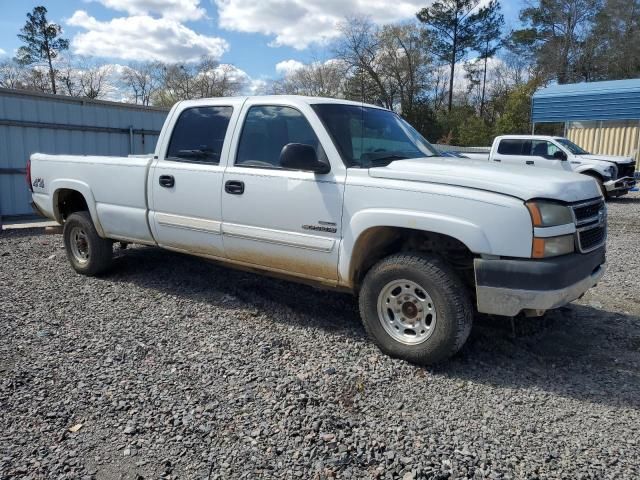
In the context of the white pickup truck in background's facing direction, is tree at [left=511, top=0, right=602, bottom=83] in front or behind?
behind

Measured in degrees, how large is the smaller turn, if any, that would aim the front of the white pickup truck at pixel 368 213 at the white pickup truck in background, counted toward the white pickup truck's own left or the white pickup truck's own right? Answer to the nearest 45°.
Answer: approximately 90° to the white pickup truck's own left

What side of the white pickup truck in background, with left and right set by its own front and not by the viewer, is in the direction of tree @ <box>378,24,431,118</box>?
left

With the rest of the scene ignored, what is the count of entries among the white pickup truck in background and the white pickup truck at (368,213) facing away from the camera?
0

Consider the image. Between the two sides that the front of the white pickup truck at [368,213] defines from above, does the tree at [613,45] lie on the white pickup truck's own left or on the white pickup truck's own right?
on the white pickup truck's own left

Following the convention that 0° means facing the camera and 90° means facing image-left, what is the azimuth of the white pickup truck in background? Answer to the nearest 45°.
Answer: approximately 315°

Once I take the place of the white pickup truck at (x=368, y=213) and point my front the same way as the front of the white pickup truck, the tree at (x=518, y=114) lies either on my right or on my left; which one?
on my left

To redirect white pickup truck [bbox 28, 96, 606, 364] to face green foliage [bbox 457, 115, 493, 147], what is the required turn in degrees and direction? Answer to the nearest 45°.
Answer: approximately 135° to its left

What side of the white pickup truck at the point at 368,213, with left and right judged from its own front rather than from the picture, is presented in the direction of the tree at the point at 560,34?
left

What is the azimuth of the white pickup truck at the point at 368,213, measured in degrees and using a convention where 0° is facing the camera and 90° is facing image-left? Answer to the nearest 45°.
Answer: approximately 315°
